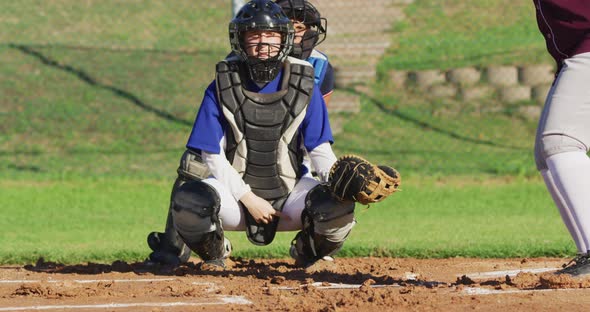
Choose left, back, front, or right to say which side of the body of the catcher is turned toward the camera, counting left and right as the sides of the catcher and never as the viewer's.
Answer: front

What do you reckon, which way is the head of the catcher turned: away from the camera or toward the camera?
toward the camera
